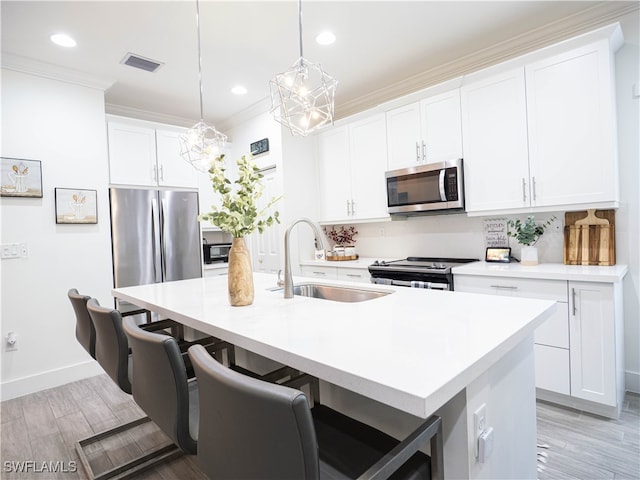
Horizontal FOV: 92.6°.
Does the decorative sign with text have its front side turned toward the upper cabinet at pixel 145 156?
no

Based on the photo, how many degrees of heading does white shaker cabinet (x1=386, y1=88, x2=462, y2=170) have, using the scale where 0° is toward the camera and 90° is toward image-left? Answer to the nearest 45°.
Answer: approximately 45°

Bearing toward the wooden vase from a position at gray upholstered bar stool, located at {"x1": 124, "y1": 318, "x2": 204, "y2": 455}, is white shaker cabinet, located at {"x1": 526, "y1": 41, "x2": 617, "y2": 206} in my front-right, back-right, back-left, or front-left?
front-right

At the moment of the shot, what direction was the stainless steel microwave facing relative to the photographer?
facing the viewer and to the left of the viewer

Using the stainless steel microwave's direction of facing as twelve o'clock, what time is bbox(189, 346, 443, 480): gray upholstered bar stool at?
The gray upholstered bar stool is roughly at 11 o'clock from the stainless steel microwave.

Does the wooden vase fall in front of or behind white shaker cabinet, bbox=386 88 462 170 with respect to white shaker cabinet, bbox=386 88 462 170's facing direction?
in front

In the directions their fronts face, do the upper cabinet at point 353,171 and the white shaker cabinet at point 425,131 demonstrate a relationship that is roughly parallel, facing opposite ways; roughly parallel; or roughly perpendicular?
roughly parallel

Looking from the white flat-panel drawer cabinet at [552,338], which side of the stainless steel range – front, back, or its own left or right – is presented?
left

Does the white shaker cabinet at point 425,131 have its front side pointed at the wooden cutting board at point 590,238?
no

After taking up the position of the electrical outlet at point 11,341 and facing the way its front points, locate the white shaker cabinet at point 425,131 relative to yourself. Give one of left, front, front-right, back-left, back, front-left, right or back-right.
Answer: front-left

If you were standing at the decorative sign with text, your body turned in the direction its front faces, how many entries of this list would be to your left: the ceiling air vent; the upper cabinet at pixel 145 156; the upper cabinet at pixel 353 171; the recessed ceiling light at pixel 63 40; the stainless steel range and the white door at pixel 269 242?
0

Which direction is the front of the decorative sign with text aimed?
toward the camera

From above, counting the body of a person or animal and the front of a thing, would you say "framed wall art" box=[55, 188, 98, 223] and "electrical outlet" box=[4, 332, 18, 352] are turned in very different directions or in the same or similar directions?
same or similar directions

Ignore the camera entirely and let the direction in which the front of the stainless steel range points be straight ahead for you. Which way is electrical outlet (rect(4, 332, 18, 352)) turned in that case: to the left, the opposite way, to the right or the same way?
to the left

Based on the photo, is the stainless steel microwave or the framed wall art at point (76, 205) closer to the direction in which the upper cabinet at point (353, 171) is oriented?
the framed wall art

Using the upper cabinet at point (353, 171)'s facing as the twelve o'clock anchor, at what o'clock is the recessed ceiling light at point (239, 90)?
The recessed ceiling light is roughly at 1 o'clock from the upper cabinet.

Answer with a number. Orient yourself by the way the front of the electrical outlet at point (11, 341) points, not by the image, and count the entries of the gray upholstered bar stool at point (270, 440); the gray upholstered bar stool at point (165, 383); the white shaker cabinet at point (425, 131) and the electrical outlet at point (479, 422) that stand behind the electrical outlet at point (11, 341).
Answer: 0

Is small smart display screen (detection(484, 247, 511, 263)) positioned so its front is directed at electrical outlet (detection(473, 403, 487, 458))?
yes

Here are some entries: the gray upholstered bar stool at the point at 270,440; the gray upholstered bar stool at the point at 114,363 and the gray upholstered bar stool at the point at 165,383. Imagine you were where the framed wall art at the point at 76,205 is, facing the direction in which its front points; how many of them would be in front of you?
3

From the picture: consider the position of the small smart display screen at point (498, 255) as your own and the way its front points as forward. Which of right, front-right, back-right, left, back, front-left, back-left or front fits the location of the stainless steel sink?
front-right

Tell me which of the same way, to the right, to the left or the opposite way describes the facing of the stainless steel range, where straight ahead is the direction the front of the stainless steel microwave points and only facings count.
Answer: the same way
